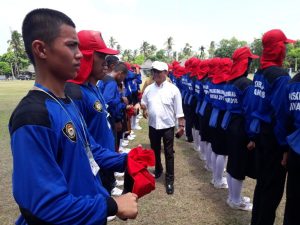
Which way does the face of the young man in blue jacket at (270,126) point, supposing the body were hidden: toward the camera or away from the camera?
away from the camera

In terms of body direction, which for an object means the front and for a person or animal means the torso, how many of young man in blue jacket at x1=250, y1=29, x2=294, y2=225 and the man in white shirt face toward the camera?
1

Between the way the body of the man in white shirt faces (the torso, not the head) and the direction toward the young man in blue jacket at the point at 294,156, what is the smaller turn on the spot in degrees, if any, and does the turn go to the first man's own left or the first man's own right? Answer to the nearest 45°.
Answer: approximately 45° to the first man's own left

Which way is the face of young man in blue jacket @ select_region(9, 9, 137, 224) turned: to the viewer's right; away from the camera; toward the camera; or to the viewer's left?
to the viewer's right

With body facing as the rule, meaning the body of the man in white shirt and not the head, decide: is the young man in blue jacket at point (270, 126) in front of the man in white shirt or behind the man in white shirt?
in front

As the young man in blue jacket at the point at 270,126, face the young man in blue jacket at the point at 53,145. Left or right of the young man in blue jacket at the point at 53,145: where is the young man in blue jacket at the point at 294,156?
left
